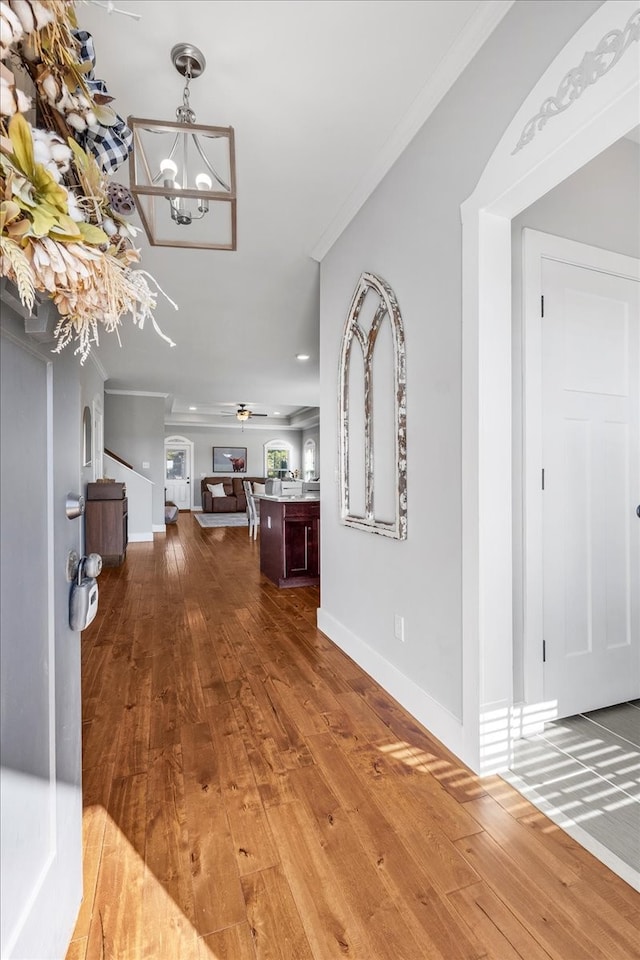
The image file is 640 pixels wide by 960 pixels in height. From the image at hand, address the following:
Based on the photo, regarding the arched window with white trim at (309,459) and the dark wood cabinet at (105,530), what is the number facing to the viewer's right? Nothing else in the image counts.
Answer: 1

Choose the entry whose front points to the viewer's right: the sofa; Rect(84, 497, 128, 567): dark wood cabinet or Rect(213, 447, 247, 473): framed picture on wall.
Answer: the dark wood cabinet

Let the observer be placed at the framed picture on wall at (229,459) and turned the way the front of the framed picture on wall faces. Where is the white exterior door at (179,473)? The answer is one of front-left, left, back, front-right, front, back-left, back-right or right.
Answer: right

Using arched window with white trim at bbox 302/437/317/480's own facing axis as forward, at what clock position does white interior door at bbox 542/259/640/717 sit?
The white interior door is roughly at 12 o'clock from the arched window with white trim.

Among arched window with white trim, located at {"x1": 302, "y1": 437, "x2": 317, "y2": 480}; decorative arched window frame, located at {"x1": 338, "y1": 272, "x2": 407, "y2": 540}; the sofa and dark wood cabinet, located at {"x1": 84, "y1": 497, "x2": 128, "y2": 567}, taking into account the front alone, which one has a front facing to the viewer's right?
the dark wood cabinet

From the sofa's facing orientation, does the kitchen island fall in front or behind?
in front

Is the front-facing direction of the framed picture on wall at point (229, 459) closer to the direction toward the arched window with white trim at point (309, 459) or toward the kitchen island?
the kitchen island

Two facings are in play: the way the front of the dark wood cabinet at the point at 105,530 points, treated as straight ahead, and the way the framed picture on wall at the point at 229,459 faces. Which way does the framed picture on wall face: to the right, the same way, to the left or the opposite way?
to the right

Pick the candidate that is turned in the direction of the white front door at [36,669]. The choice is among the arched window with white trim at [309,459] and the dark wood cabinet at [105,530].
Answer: the arched window with white trim

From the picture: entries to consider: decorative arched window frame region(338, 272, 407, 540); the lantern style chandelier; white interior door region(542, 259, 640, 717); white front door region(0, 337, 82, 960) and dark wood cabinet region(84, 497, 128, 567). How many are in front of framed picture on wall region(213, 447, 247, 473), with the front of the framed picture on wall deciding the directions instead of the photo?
5

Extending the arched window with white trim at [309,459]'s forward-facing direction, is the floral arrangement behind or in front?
in front

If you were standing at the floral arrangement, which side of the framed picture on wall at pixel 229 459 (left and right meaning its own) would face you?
front
